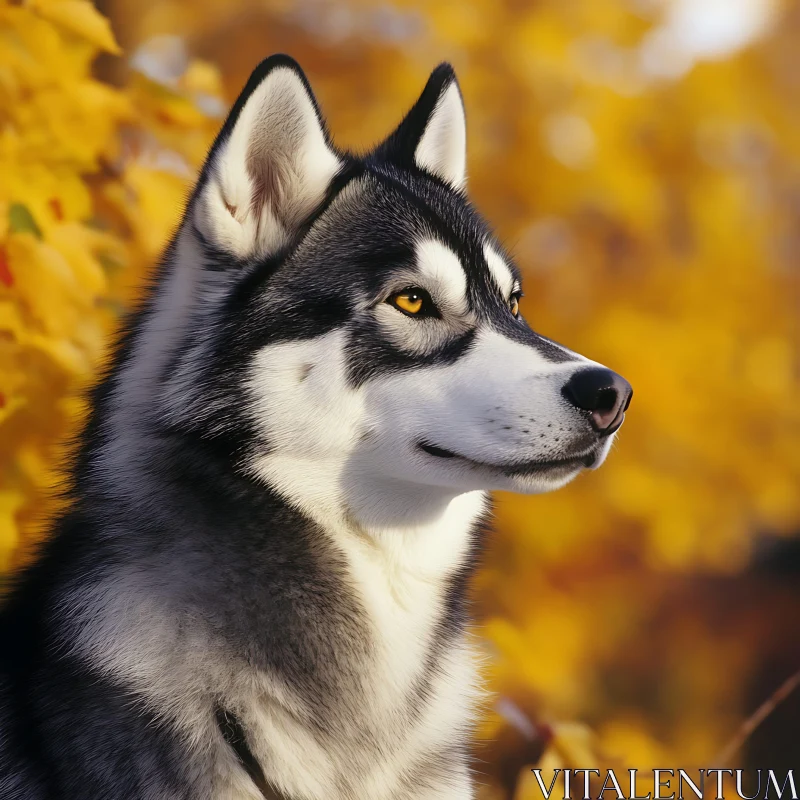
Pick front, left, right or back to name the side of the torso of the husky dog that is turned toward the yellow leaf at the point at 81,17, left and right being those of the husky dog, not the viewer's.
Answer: back
